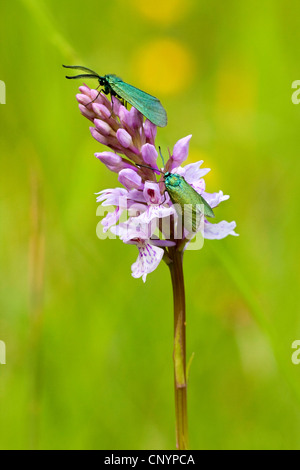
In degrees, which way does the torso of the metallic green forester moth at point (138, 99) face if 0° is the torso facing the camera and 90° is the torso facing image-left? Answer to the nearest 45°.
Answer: approximately 90°
